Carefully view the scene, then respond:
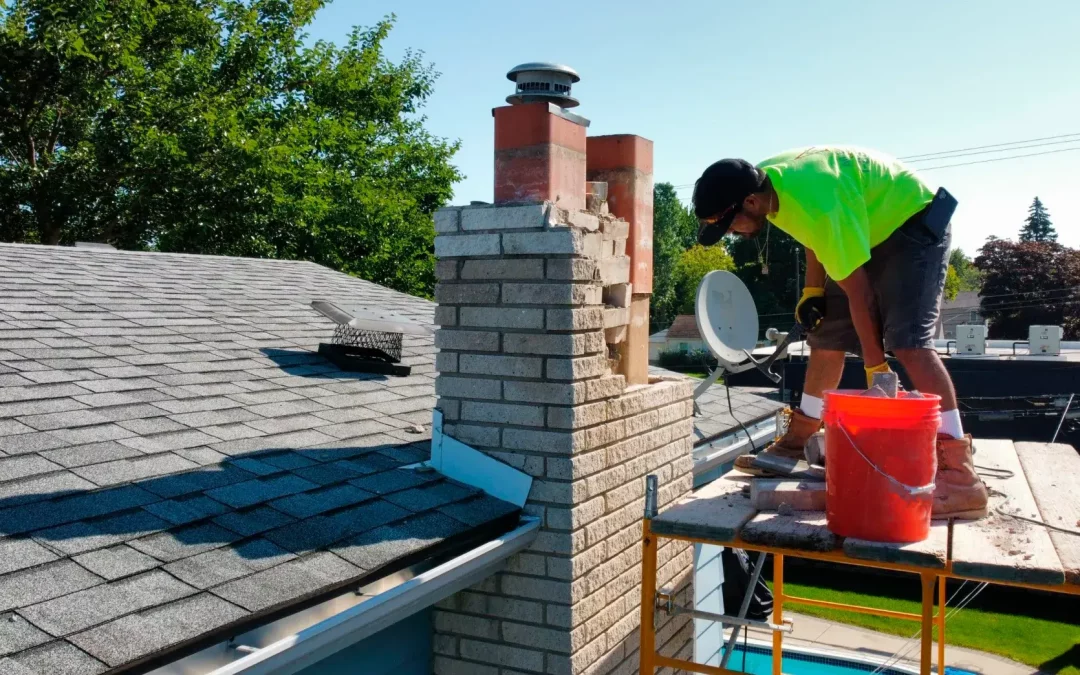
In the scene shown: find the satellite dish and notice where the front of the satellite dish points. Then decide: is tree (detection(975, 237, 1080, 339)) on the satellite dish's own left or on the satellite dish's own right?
on the satellite dish's own left

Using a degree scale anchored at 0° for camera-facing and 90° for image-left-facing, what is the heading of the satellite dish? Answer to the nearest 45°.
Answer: approximately 315°

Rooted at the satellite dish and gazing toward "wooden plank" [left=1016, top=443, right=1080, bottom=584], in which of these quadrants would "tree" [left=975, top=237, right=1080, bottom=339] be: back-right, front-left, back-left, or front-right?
back-left

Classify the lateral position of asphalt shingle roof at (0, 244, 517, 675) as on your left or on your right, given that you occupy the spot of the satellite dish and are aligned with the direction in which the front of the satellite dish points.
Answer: on your right

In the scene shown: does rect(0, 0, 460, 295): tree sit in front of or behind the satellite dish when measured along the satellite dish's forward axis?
behind

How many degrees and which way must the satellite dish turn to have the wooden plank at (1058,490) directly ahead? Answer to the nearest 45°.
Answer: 0° — it already faces it

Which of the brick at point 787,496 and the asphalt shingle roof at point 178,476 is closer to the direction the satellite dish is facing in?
the brick
